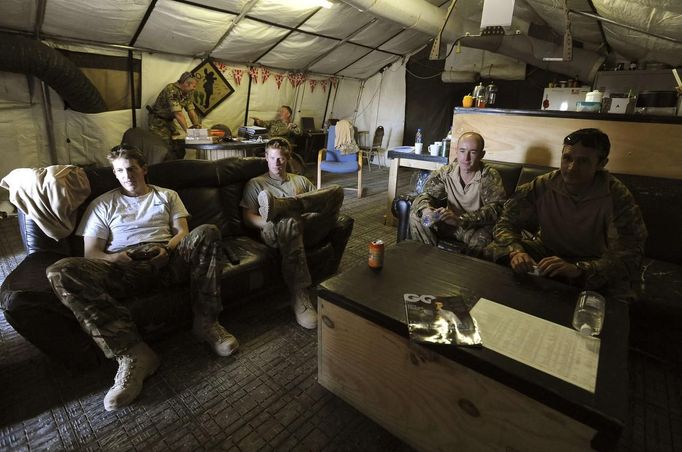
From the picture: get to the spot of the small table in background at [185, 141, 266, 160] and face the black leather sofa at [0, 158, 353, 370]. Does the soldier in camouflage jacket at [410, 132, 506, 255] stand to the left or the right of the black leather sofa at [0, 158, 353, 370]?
left

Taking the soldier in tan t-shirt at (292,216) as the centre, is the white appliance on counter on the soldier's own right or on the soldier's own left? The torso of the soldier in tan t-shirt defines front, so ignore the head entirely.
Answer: on the soldier's own left

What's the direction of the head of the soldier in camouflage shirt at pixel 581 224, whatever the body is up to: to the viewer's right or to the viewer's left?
to the viewer's left

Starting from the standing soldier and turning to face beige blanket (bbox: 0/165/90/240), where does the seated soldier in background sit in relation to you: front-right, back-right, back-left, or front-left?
back-left

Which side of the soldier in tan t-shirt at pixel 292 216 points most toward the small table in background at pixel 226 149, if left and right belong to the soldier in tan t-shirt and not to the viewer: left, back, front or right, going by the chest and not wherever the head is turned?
back

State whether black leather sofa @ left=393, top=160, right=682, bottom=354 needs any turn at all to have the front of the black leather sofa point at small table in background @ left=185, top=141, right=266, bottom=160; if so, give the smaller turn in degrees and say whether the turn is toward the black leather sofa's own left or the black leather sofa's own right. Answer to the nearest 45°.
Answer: approximately 45° to the black leather sofa's own right

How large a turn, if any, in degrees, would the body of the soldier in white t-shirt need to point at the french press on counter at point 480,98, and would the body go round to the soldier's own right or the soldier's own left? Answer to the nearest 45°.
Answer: approximately 90° to the soldier's own left

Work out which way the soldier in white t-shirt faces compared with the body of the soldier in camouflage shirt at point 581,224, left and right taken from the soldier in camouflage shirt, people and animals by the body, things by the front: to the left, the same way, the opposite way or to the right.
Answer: to the left

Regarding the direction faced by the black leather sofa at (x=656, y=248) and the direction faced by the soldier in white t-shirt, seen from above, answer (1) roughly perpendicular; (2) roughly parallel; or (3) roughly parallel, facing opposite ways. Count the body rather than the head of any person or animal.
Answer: roughly perpendicular

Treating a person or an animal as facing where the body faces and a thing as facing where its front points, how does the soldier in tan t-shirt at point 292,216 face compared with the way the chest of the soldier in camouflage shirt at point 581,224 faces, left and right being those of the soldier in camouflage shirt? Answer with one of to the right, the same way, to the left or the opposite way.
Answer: to the left

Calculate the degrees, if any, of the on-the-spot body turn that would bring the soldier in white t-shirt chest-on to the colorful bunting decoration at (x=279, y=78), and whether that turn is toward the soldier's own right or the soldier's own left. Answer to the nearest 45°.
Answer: approximately 135° to the soldier's own left

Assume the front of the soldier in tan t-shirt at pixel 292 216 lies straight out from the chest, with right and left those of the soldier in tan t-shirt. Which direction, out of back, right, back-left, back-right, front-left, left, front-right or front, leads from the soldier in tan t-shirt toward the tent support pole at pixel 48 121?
back-right
